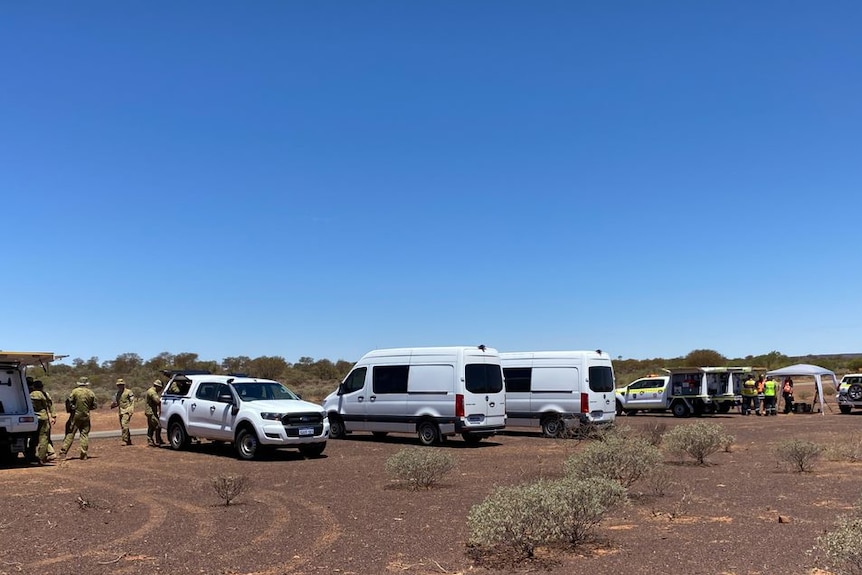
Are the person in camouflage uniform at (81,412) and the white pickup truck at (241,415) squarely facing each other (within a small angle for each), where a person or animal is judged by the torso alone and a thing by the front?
no

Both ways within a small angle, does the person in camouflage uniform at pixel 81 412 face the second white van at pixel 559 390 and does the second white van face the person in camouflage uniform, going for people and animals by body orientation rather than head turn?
no

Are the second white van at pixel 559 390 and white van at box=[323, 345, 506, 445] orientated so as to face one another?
no

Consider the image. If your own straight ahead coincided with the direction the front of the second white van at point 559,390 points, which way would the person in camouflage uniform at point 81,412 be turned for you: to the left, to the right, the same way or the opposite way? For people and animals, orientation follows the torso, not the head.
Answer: the same way

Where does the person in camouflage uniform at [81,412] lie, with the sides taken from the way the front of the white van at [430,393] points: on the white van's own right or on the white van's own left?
on the white van's own left

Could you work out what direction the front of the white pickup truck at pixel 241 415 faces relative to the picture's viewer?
facing the viewer and to the right of the viewer

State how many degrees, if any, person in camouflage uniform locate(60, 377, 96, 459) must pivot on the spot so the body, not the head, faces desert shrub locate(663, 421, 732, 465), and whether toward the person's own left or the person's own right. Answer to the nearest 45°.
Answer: approximately 135° to the person's own right

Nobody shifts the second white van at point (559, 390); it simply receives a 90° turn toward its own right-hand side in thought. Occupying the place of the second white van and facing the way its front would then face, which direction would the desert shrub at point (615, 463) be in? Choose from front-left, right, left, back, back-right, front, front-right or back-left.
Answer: back-right

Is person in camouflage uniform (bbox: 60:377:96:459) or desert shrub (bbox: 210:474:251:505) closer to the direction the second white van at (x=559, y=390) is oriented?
the person in camouflage uniform

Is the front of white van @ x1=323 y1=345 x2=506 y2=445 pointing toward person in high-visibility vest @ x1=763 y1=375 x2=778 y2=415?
no

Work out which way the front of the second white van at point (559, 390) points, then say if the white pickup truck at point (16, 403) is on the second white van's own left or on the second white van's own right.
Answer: on the second white van's own left

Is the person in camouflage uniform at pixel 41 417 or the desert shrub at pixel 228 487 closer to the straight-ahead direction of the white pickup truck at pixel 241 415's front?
the desert shrub

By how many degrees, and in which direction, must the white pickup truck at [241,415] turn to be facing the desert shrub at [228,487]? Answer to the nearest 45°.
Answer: approximately 45° to its right

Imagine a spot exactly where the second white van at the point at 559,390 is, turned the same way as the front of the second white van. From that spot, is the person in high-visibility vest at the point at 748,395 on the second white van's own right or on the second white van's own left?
on the second white van's own right

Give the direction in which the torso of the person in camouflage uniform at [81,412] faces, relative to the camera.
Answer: away from the camera

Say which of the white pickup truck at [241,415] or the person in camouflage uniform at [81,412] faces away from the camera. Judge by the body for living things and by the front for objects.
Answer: the person in camouflage uniform

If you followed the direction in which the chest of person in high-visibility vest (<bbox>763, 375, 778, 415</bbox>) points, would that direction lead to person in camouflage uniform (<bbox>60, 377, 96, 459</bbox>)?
no

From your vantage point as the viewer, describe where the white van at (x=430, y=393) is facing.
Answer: facing away from the viewer and to the left of the viewer
